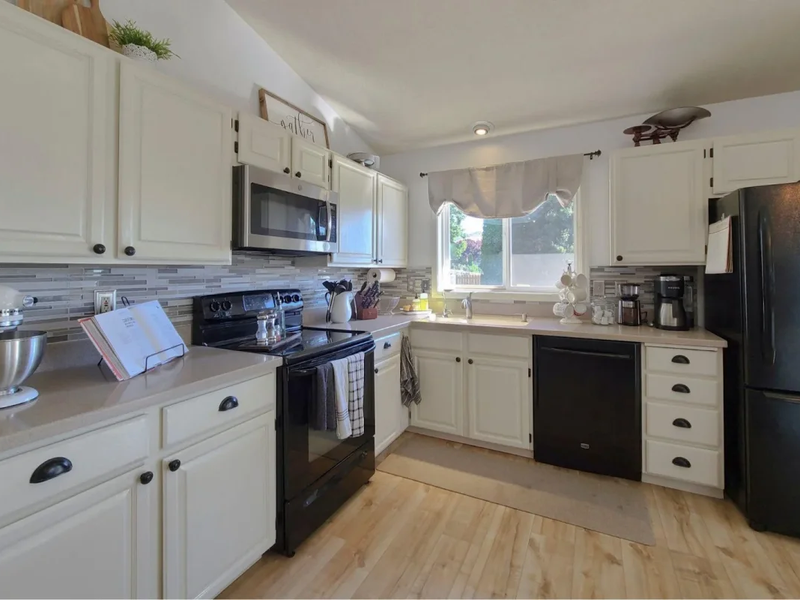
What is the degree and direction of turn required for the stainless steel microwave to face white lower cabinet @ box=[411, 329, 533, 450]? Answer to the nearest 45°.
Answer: approximately 45° to its left

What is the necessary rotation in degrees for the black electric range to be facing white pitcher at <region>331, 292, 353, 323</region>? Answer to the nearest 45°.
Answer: approximately 135° to its left

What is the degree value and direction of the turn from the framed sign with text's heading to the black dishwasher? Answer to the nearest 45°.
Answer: approximately 45° to its left

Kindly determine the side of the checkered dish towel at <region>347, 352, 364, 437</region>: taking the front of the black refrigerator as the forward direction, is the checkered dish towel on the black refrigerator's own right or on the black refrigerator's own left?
on the black refrigerator's own right

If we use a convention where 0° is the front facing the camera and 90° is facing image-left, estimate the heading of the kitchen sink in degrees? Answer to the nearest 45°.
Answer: approximately 0°

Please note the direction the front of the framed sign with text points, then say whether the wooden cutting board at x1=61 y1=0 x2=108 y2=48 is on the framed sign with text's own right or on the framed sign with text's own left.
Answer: on the framed sign with text's own right

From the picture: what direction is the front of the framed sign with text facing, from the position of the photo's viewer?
facing the viewer and to the right of the viewer

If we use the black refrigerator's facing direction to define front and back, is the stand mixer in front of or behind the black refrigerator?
in front

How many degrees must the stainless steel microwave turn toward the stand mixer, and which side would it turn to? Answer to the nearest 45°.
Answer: approximately 90° to its right

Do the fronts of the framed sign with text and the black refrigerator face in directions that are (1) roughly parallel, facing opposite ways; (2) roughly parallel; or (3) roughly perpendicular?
roughly perpendicular

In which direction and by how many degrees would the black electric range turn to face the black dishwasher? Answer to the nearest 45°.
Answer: approximately 45° to its left

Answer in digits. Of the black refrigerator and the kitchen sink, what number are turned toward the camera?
2
